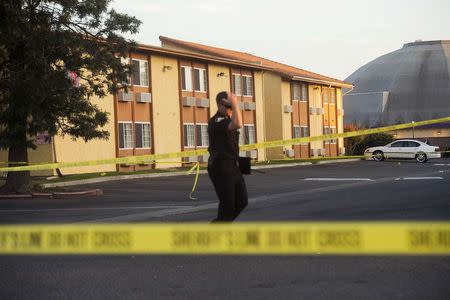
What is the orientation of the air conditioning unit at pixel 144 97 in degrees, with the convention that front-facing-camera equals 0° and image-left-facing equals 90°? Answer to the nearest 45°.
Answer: approximately 315°

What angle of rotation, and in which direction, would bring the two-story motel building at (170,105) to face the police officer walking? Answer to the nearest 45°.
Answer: approximately 45° to its right

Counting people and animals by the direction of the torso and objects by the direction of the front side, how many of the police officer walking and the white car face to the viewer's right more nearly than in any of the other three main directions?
1

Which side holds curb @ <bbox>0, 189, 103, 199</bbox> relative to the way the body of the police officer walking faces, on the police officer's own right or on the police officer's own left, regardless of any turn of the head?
on the police officer's own left

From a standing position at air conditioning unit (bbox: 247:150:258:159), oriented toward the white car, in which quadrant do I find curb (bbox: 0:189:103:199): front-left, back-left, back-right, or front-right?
back-right
